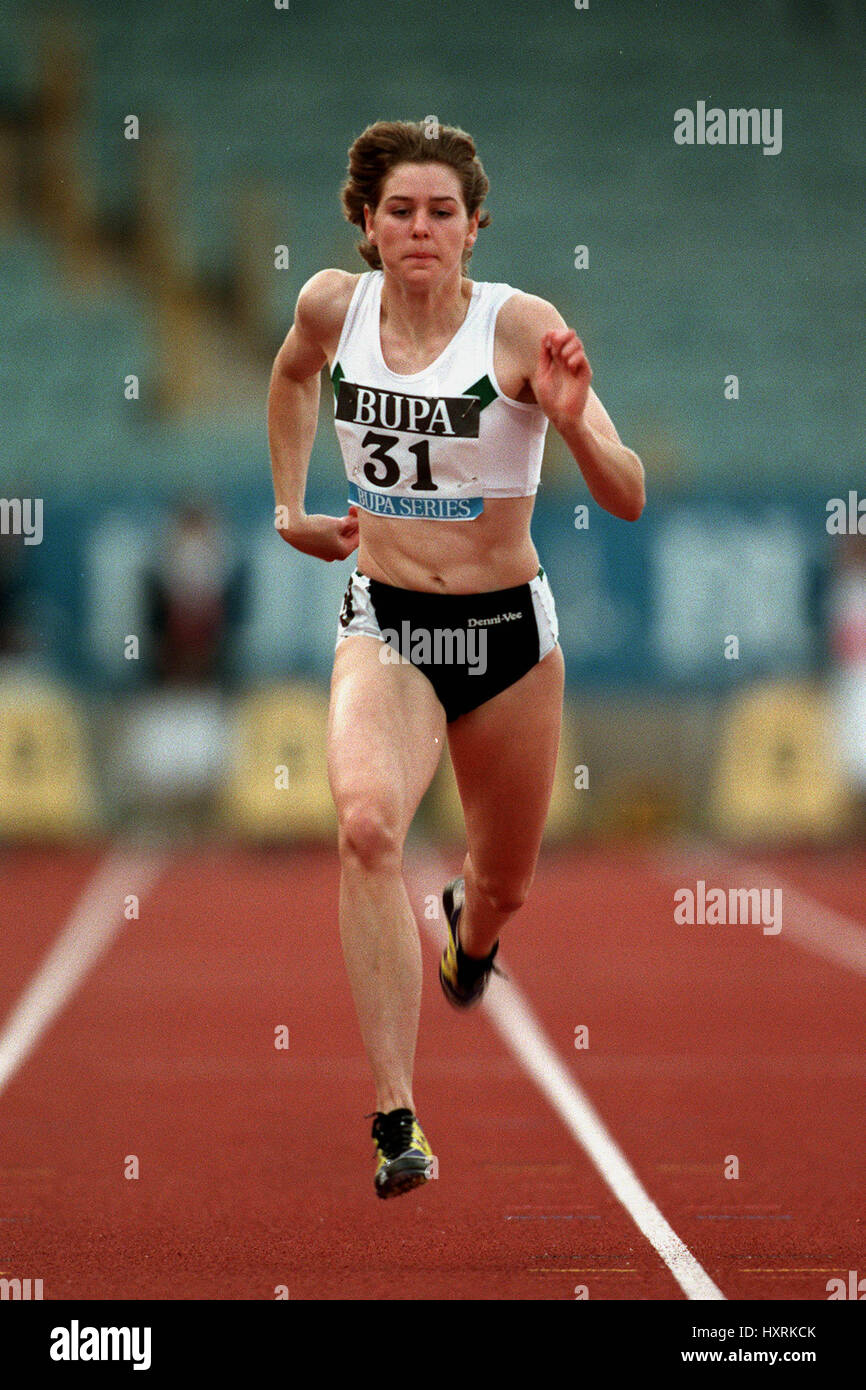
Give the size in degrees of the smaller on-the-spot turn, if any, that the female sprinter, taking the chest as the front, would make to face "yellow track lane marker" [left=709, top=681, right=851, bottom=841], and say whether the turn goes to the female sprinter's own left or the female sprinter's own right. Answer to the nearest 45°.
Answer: approximately 180°

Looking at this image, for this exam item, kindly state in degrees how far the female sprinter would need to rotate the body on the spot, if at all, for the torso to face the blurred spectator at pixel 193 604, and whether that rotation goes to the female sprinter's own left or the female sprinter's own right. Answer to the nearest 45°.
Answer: approximately 180°

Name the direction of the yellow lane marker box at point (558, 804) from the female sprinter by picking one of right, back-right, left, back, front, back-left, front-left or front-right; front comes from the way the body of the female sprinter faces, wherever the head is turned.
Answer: back

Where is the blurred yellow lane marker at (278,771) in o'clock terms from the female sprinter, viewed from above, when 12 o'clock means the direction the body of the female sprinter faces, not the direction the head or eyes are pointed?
The blurred yellow lane marker is roughly at 6 o'clock from the female sprinter.

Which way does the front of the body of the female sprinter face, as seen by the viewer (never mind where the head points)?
toward the camera
